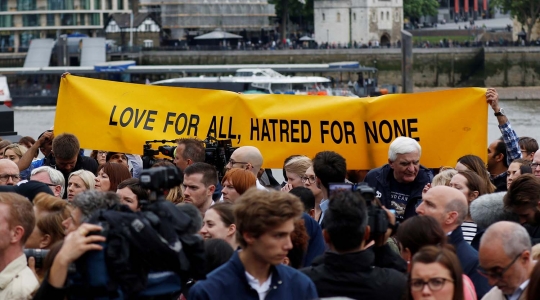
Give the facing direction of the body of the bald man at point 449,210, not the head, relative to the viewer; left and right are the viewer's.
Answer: facing to the left of the viewer

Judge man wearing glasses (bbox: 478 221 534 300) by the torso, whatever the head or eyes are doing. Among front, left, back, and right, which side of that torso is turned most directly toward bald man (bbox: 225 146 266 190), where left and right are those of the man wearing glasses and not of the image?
right

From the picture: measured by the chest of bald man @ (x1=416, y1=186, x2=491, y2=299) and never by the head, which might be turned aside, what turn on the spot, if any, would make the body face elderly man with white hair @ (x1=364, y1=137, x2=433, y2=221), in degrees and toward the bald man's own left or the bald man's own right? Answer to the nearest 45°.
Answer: approximately 90° to the bald man's own right

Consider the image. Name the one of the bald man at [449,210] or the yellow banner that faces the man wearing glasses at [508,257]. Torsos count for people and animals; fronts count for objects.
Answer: the yellow banner

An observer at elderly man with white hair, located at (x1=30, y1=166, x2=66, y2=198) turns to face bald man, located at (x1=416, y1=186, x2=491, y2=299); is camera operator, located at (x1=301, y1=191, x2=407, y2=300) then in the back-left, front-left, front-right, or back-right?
front-right

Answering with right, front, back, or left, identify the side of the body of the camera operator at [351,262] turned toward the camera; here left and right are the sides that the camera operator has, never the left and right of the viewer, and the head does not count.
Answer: back

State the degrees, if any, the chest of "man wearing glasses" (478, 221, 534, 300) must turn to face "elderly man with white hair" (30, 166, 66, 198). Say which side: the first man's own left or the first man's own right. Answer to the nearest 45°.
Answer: approximately 90° to the first man's own right

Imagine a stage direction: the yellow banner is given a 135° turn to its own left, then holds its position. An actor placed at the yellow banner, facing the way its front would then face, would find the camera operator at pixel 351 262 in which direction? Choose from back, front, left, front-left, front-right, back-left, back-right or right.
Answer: back-right

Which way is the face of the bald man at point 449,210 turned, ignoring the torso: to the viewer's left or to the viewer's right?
to the viewer's left

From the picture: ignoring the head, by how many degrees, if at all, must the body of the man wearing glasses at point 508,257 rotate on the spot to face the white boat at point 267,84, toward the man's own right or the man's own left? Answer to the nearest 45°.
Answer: approximately 135° to the man's own right

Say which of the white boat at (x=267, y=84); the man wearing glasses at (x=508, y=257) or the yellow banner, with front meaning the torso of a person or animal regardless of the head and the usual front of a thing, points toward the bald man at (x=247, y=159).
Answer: the yellow banner
